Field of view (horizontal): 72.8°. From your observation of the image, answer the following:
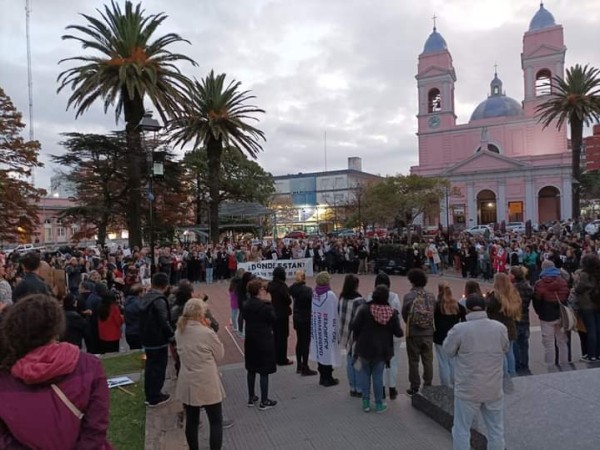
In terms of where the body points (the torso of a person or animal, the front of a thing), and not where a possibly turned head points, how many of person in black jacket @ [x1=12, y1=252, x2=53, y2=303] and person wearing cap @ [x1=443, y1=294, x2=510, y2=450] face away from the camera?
2

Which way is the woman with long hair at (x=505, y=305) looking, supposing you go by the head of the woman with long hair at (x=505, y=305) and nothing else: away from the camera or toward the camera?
away from the camera

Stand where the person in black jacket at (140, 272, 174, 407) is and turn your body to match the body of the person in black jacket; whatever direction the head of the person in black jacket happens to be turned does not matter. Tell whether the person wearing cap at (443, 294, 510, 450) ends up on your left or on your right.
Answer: on your right

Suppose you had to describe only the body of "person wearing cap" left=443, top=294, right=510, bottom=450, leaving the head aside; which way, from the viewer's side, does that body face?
away from the camera

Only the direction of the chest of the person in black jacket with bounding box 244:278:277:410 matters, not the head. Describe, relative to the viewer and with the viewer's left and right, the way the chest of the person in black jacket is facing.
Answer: facing away from the viewer and to the right of the viewer

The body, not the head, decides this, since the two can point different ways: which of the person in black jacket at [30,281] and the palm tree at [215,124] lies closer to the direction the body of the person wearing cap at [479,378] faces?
the palm tree

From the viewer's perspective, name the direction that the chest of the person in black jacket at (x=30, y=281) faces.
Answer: away from the camera

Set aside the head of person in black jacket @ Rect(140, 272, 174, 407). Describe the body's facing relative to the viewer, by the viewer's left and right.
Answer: facing away from the viewer and to the right of the viewer

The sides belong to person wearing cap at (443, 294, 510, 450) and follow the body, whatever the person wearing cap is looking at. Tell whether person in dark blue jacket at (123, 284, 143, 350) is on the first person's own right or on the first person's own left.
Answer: on the first person's own left

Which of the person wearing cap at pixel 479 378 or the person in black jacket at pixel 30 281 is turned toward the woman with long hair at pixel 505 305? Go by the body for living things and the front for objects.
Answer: the person wearing cap
